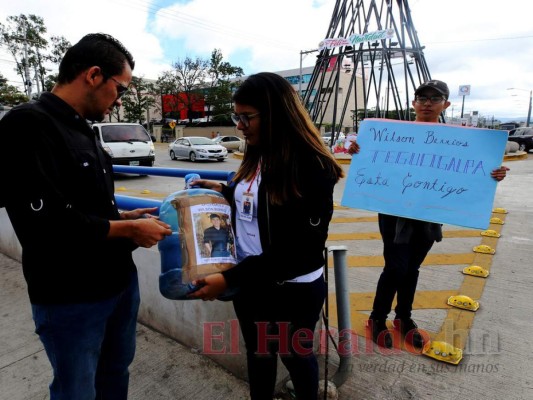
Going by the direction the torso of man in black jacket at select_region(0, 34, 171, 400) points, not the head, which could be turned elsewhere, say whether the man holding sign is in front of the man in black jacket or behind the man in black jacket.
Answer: in front

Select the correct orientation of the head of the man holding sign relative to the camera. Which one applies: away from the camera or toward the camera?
toward the camera

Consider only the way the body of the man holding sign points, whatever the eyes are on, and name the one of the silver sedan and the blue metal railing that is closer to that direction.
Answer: the blue metal railing

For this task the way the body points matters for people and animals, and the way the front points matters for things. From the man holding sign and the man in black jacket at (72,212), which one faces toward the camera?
the man holding sign

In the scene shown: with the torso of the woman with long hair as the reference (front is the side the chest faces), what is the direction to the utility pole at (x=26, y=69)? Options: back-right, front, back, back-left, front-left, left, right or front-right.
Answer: right

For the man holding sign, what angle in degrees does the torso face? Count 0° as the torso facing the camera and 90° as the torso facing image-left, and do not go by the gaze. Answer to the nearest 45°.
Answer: approximately 0°

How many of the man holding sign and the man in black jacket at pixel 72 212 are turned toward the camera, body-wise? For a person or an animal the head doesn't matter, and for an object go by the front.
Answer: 1

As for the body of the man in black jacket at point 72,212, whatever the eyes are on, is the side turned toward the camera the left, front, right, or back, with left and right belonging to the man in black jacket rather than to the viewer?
right

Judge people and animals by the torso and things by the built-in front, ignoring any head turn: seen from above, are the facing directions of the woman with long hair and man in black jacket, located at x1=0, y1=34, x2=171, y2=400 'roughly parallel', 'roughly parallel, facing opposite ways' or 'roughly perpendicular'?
roughly parallel, facing opposite ways

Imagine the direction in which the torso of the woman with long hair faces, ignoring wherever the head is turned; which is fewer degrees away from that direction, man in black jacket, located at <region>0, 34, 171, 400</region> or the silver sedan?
the man in black jacket

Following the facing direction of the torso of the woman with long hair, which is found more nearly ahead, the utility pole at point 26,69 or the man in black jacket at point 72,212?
the man in black jacket

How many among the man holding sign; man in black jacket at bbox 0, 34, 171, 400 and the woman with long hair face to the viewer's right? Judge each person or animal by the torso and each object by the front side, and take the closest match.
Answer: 1

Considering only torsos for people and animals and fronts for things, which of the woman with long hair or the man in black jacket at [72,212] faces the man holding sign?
the man in black jacket

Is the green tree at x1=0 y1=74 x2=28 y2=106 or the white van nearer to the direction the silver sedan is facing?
the white van

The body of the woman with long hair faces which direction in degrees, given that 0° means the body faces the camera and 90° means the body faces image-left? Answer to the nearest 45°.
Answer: approximately 45°
